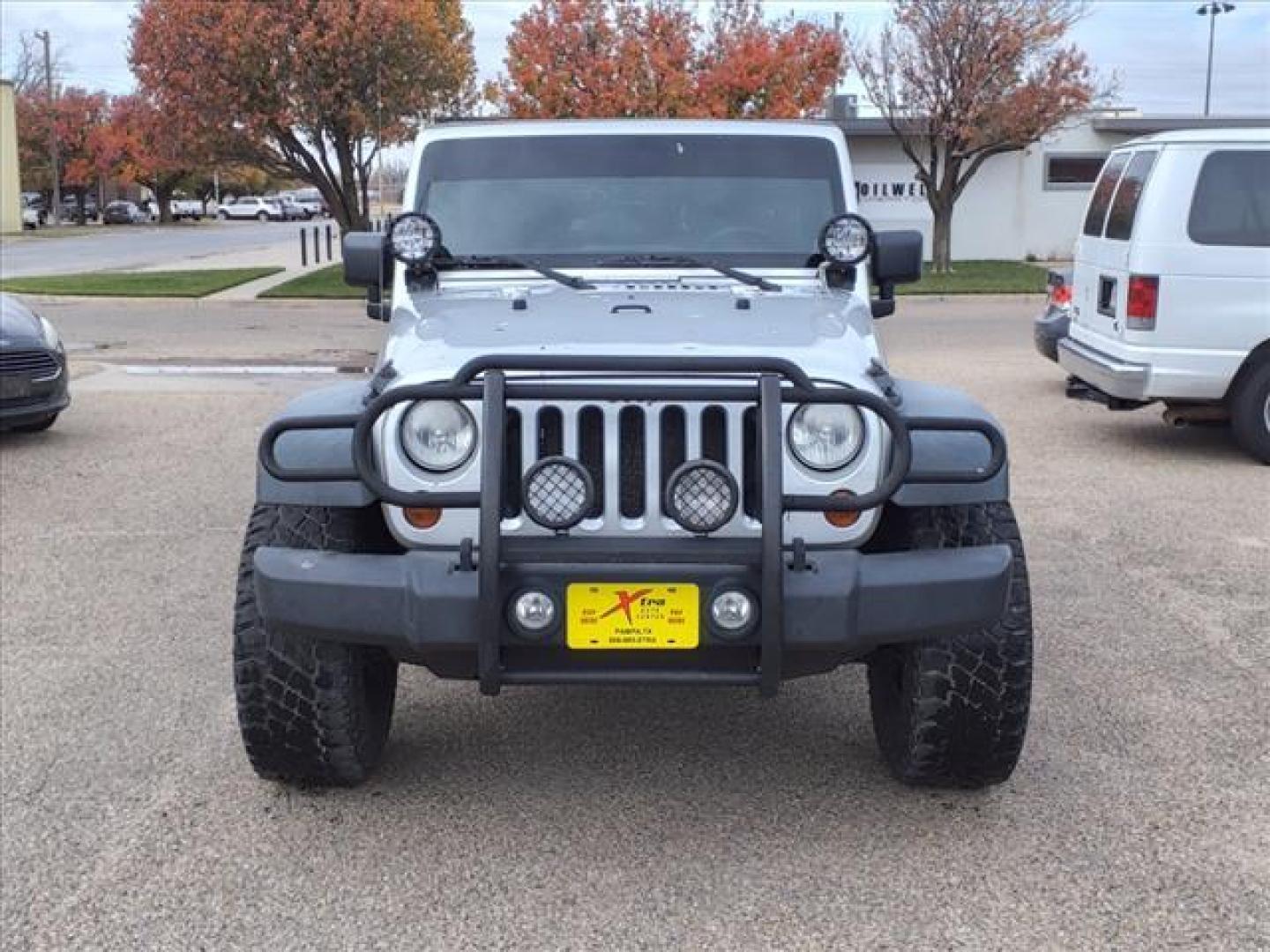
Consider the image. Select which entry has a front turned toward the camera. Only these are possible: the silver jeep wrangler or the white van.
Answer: the silver jeep wrangler

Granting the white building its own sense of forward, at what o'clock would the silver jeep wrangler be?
The silver jeep wrangler is roughly at 12 o'clock from the white building.

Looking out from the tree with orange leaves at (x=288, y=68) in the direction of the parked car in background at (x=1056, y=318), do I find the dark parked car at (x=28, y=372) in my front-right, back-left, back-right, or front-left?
front-right

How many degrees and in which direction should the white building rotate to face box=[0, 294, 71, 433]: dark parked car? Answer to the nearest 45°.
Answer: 0° — it already faces it

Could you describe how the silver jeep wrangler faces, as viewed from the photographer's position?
facing the viewer

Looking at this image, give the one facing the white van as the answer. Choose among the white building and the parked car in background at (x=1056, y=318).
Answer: the white building

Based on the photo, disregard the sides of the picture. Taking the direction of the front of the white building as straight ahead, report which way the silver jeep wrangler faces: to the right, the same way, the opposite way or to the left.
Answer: the same way

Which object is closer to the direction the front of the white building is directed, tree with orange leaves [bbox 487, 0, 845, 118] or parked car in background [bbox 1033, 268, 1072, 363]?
the parked car in background

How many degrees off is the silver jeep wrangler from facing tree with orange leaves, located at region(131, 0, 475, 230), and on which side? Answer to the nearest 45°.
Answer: approximately 180°

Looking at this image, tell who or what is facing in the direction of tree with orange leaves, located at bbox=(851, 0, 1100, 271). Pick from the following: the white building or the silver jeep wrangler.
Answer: the white building

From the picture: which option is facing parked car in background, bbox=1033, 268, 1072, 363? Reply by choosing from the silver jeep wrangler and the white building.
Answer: the white building

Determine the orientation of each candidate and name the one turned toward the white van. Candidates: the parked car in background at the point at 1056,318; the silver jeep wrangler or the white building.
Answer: the white building

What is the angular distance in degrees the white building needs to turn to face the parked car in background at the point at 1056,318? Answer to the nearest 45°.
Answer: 0° — it already faces it

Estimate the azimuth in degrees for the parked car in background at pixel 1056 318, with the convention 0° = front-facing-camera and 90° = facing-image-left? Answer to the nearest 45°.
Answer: approximately 225°

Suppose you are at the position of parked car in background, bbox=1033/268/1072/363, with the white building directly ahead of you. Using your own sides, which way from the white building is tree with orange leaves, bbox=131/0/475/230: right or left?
left

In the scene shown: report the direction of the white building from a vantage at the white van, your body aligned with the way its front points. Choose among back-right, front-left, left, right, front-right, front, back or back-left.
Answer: front-left

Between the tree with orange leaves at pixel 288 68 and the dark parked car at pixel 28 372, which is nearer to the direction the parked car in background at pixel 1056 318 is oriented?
the tree with orange leaves

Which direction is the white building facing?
toward the camera

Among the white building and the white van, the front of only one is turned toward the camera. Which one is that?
the white building
